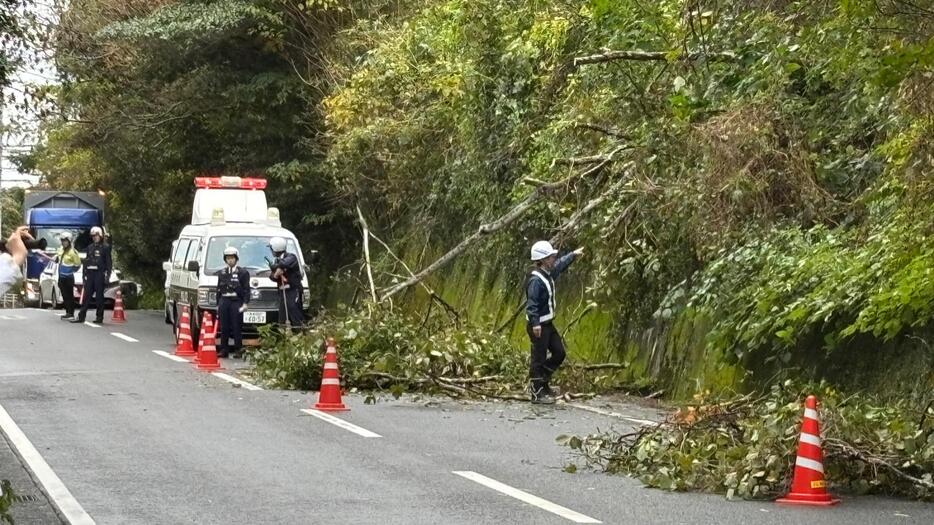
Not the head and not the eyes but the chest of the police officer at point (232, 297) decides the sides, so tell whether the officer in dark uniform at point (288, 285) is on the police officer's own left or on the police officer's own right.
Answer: on the police officer's own left

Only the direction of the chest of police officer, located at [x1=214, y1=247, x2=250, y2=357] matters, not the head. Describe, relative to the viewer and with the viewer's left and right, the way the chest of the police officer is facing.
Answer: facing the viewer

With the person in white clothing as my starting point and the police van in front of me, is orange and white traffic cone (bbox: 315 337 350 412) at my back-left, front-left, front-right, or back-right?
front-right

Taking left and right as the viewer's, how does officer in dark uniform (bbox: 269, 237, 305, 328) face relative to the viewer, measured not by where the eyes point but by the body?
facing the viewer and to the left of the viewer

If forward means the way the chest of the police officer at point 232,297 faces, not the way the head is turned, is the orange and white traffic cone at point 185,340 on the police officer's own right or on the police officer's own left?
on the police officer's own right

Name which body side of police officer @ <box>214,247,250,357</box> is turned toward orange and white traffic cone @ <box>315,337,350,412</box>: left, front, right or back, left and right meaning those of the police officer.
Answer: front

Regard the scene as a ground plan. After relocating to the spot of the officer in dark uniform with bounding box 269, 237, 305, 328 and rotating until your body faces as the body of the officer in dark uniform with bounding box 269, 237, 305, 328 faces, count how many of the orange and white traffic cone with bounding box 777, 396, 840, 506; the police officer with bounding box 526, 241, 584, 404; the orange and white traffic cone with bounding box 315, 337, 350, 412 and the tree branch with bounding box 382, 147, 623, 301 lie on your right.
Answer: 0

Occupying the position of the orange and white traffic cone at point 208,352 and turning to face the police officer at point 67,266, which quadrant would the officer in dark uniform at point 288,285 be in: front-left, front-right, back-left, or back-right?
front-right

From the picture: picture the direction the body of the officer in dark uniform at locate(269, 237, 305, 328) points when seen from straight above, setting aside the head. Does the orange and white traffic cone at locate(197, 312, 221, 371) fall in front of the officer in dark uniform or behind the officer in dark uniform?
in front

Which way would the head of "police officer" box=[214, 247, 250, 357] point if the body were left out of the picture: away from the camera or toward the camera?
toward the camera

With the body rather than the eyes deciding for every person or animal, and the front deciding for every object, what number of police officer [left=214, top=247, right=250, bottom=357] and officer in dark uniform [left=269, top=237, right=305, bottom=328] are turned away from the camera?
0

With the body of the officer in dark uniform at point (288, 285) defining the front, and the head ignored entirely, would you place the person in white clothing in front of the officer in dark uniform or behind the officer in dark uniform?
in front

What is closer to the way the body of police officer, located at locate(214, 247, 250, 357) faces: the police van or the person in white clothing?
the person in white clothing

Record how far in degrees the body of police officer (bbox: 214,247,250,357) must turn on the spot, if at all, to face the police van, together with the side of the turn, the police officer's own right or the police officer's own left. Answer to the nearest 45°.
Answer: approximately 180°

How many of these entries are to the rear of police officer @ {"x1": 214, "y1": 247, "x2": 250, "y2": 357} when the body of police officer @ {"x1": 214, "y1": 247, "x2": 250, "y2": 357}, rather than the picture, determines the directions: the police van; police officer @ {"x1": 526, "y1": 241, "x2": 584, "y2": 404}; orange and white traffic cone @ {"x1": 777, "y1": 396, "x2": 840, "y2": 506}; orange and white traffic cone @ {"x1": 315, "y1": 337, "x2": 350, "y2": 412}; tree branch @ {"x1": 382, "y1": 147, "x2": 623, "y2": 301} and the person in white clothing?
1
